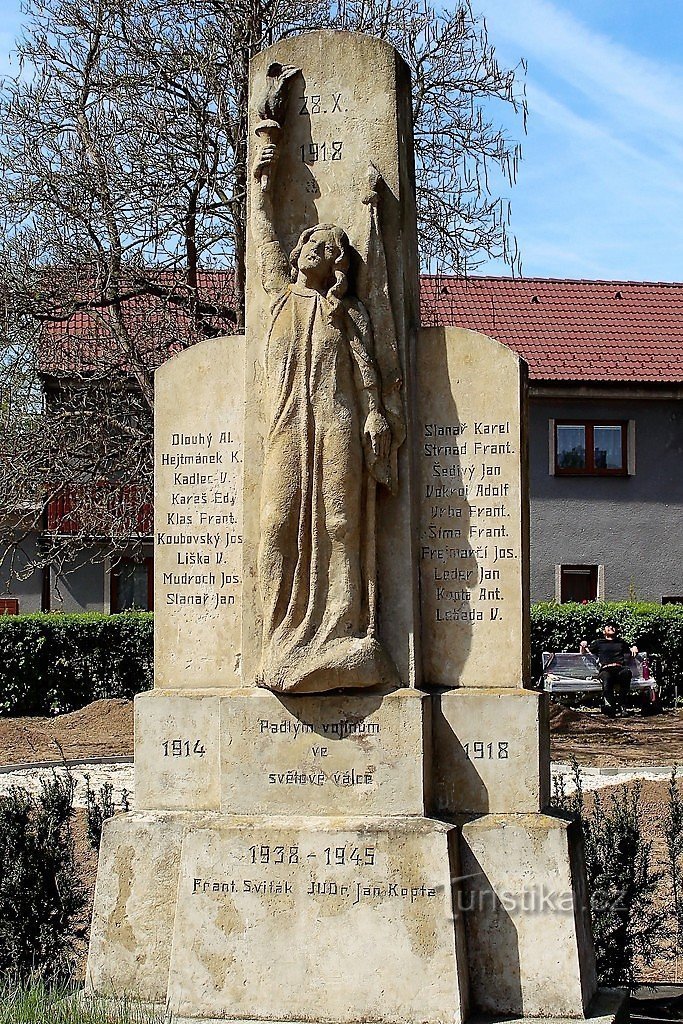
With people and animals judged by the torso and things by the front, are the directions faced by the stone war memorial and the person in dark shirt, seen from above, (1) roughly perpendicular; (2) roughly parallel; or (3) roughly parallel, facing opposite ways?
roughly parallel

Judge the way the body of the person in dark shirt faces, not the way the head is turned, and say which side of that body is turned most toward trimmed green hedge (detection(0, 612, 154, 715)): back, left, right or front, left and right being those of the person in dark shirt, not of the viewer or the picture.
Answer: right

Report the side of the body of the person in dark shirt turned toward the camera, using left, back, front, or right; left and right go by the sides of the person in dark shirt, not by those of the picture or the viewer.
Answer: front

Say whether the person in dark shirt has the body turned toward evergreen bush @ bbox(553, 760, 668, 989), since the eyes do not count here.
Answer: yes

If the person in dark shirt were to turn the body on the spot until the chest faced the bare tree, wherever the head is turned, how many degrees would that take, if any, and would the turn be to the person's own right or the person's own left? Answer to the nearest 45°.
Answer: approximately 45° to the person's own right

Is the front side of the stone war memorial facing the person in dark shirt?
no

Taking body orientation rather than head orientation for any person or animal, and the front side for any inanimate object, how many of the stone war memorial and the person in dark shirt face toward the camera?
2

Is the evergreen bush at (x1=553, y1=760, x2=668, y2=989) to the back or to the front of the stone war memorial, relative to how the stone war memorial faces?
to the back

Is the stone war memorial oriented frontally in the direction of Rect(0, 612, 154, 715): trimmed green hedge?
no

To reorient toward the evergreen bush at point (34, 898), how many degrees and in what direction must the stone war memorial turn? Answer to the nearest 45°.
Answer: approximately 135° to its right

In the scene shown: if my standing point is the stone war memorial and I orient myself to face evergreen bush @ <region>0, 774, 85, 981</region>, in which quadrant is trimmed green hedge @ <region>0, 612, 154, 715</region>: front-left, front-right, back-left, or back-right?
front-right

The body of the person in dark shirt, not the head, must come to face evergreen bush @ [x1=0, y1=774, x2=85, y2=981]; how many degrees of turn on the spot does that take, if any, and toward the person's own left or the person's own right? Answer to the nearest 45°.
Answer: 0° — they already face it

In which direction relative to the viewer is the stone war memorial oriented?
toward the camera

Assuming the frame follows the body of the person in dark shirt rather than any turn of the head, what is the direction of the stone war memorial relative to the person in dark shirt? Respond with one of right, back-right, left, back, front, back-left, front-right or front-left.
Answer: front
